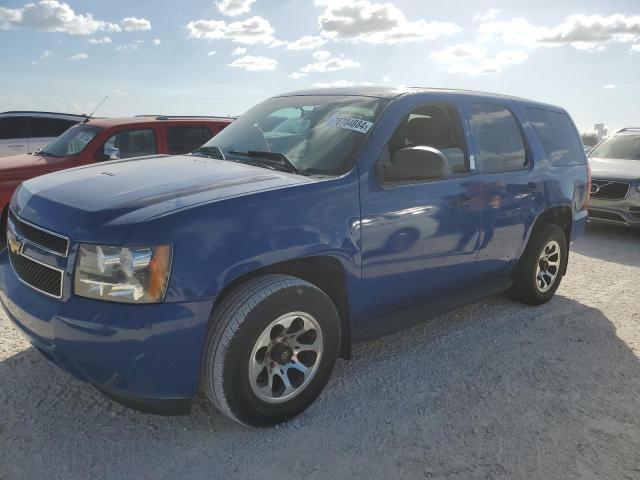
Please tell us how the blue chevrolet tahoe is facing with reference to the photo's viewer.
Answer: facing the viewer and to the left of the viewer

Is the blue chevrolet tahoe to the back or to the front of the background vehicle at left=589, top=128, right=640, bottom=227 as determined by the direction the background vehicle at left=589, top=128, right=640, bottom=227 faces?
to the front

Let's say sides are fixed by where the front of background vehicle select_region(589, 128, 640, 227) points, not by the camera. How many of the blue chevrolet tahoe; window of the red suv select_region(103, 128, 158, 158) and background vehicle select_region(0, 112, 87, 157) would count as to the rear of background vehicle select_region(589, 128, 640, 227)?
0

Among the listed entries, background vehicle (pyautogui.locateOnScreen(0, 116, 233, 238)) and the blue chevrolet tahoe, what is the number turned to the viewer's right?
0

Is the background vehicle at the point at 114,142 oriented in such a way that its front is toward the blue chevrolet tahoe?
no

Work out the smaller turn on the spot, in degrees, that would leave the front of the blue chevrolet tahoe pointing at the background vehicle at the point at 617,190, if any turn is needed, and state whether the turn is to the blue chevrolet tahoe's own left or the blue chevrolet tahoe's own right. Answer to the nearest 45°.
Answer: approximately 180°

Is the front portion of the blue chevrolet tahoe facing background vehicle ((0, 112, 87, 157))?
no

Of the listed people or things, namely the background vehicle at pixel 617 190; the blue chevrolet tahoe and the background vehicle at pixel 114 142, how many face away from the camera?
0

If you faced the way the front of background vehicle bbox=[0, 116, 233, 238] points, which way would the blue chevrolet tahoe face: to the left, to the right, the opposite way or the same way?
the same way

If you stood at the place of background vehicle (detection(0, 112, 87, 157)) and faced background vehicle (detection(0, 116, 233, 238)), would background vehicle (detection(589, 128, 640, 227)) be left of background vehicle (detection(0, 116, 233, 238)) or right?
left
